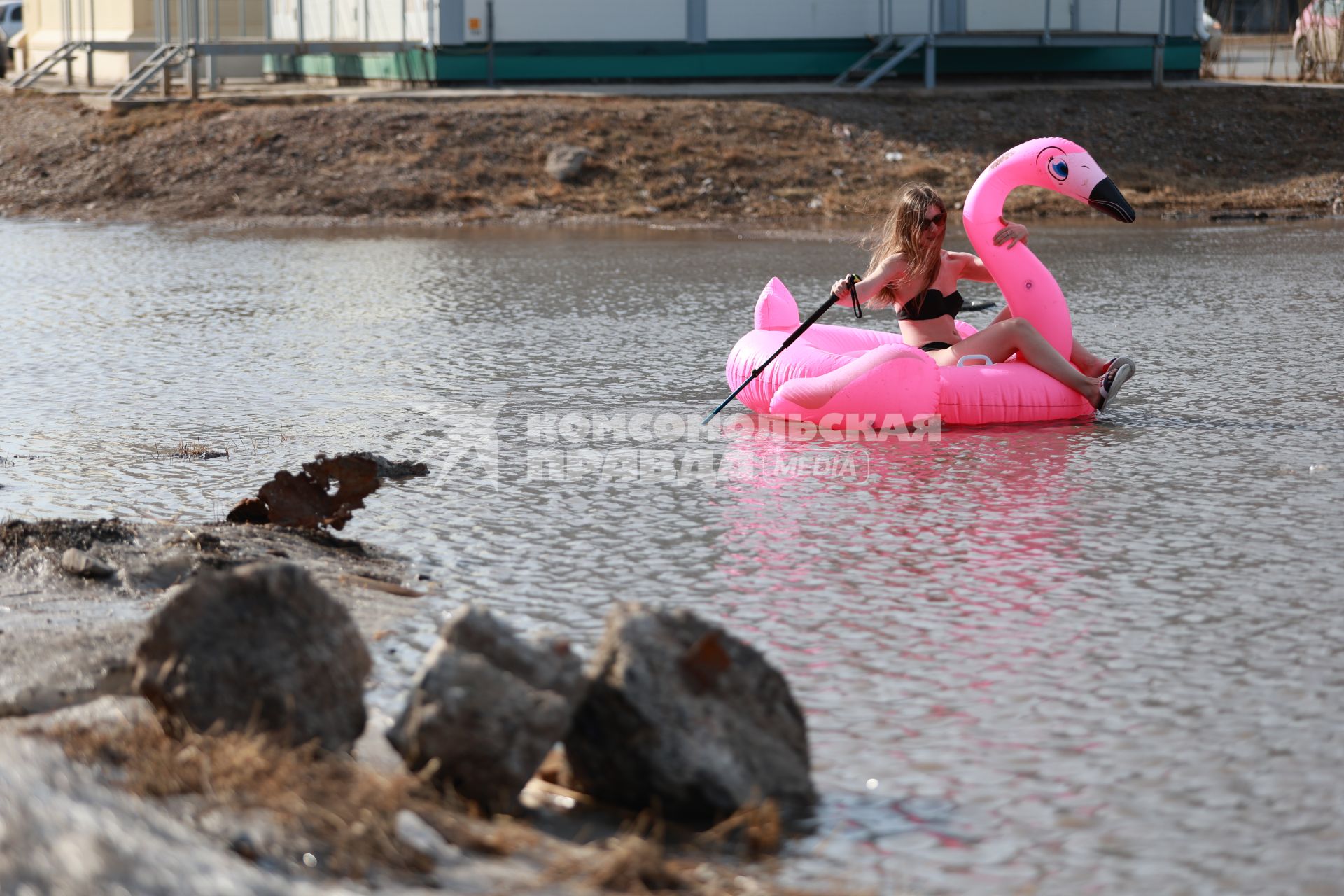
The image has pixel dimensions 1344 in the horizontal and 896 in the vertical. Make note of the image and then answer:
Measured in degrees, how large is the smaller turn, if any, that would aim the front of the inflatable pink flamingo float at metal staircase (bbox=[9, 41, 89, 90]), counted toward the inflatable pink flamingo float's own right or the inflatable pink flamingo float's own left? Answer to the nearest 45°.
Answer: approximately 135° to the inflatable pink flamingo float's own left

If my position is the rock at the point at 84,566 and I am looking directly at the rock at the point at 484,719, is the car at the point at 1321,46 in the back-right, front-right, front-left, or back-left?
back-left

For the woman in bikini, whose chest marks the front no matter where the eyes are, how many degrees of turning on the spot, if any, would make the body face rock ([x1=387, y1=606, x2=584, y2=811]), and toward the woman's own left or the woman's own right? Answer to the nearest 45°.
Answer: approximately 45° to the woman's own right

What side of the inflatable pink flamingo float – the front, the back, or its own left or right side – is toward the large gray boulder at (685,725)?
right

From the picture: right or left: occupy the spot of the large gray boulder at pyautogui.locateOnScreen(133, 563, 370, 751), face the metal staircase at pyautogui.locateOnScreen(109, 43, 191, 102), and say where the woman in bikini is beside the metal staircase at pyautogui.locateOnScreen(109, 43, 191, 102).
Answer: right

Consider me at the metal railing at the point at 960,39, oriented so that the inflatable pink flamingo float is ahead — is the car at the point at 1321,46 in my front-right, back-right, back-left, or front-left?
back-left

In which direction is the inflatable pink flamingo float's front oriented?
to the viewer's right

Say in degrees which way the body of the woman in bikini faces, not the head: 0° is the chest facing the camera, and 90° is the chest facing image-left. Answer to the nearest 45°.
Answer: approximately 315°

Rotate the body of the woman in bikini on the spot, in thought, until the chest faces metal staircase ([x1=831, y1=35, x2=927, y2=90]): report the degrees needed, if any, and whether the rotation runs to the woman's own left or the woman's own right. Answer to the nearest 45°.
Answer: approximately 135° to the woman's own left

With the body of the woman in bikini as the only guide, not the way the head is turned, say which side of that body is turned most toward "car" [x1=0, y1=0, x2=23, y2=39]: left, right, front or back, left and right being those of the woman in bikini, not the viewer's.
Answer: back

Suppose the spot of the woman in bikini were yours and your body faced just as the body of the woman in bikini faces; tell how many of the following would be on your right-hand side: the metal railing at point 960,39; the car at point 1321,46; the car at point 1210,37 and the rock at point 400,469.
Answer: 1

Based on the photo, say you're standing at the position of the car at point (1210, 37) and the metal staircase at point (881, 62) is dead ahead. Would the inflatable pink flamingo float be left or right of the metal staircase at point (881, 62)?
left

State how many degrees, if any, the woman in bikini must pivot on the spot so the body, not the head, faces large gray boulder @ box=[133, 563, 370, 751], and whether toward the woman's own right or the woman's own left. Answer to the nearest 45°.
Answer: approximately 45° to the woman's own right
